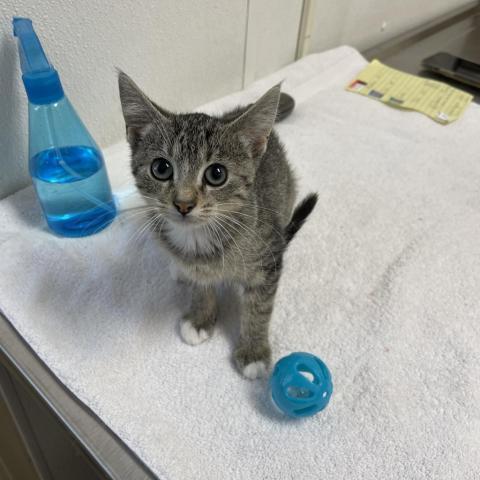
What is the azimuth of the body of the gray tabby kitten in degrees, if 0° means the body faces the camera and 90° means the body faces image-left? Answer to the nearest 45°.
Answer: approximately 45°

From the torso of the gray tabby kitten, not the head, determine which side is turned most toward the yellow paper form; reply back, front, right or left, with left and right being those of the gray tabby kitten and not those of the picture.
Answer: back

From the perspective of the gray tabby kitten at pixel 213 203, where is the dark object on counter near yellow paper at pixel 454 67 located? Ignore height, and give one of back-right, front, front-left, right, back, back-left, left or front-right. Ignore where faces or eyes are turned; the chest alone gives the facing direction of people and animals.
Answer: back
